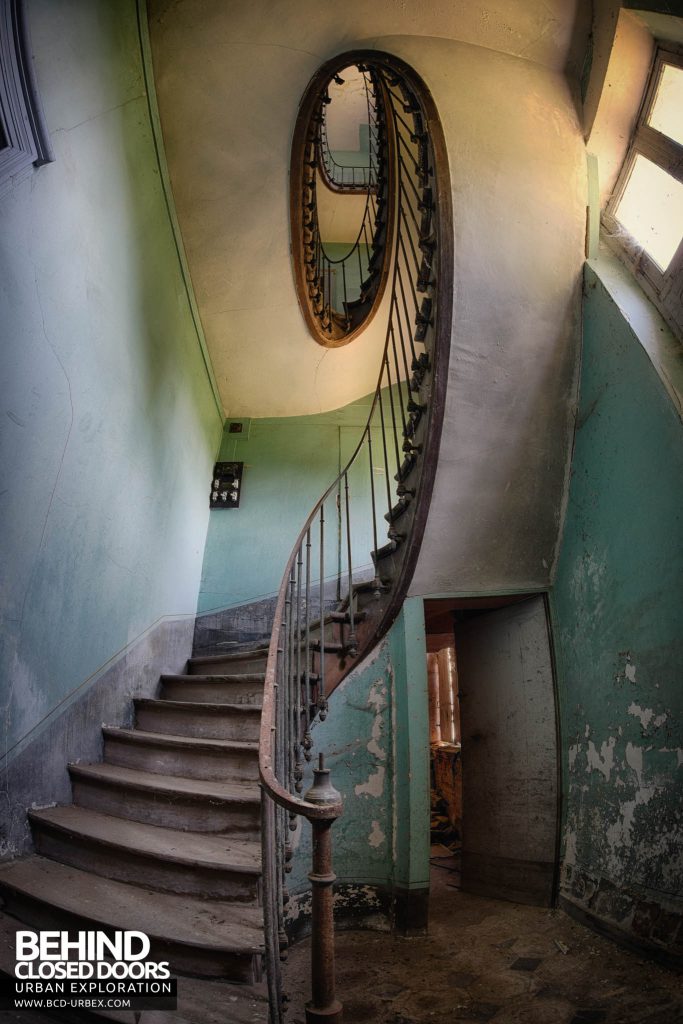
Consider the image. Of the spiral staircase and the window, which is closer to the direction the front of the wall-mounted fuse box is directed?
the spiral staircase

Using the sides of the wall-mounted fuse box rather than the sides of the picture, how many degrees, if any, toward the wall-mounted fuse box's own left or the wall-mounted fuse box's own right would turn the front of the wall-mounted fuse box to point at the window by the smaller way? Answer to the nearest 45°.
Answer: approximately 45° to the wall-mounted fuse box's own left

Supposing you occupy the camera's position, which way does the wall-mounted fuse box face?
facing the viewer

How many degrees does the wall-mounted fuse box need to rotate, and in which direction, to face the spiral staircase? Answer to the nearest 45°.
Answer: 0° — it already faces it
